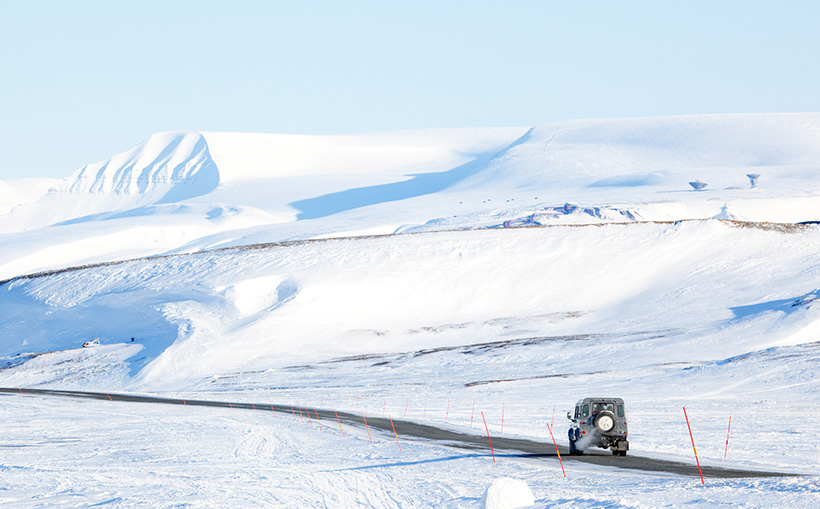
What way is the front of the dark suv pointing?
away from the camera

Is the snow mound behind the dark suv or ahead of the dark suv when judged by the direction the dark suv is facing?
behind
